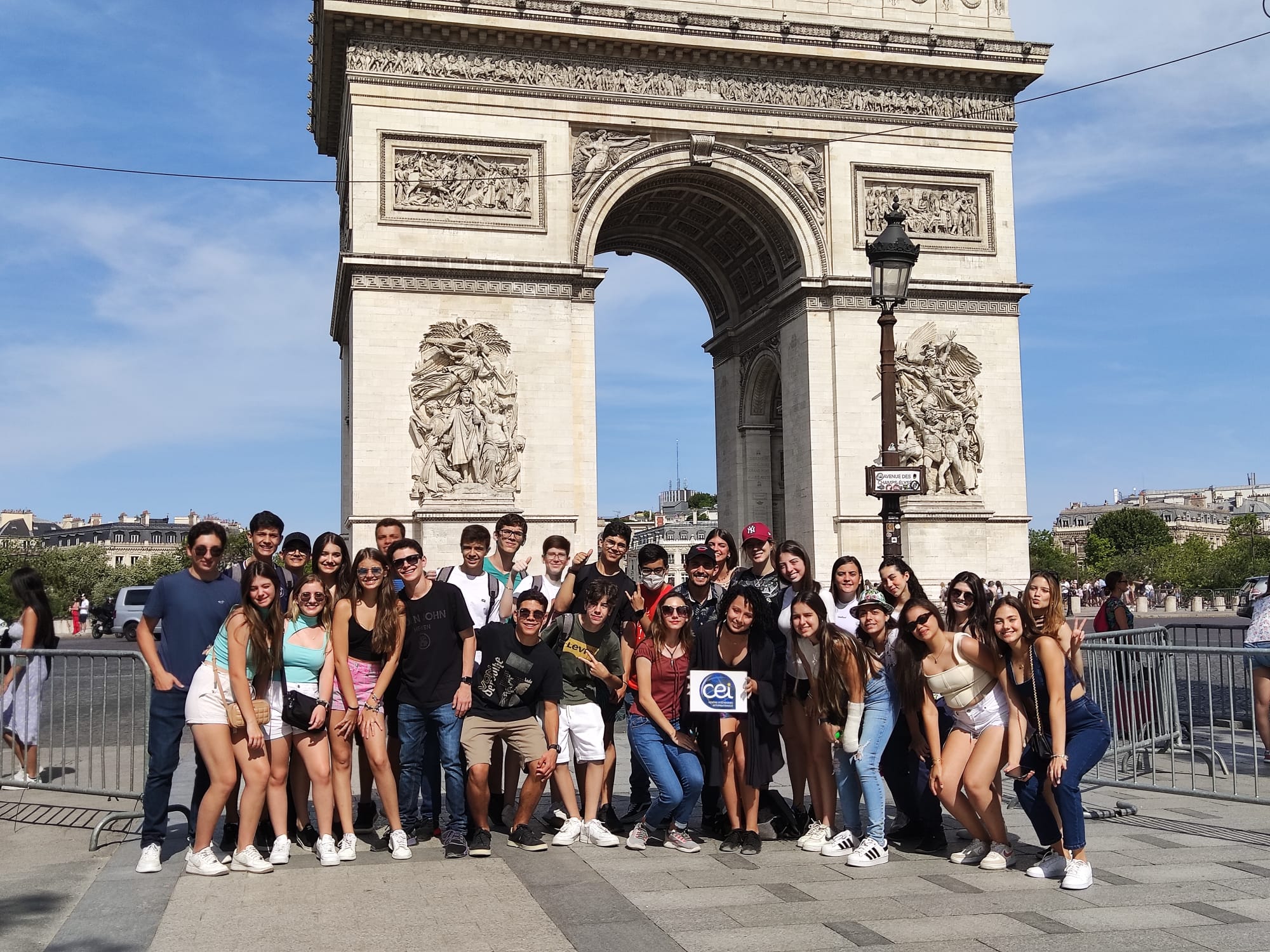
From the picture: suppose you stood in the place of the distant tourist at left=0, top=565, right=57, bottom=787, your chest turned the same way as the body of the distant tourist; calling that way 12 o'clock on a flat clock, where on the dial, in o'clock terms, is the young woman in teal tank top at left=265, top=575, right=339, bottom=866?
The young woman in teal tank top is roughly at 8 o'clock from the distant tourist.

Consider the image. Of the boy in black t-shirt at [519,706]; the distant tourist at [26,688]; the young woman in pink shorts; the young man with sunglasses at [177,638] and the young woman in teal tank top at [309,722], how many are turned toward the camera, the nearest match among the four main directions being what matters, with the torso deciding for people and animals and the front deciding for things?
4

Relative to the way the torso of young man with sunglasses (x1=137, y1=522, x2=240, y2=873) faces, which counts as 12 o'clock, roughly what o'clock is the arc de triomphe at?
The arc de triomphe is roughly at 7 o'clock from the young man with sunglasses.

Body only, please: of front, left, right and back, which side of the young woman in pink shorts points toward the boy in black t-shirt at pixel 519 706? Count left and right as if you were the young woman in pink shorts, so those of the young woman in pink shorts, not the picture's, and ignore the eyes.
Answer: left

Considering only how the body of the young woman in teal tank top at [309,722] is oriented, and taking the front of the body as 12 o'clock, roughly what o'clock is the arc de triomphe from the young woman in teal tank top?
The arc de triomphe is roughly at 7 o'clock from the young woman in teal tank top.

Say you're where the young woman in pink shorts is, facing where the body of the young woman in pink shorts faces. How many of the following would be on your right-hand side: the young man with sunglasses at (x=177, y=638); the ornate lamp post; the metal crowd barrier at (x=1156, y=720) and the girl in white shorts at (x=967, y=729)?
1

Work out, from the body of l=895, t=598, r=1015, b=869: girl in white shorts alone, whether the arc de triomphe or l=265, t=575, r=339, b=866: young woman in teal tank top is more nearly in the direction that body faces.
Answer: the young woman in teal tank top

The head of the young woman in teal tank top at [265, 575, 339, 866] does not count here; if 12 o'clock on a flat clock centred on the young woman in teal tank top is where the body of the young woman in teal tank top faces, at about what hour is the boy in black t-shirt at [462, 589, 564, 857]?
The boy in black t-shirt is roughly at 9 o'clock from the young woman in teal tank top.

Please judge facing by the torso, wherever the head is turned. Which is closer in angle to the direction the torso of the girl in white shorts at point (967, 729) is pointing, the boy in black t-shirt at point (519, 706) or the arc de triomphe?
the boy in black t-shirt

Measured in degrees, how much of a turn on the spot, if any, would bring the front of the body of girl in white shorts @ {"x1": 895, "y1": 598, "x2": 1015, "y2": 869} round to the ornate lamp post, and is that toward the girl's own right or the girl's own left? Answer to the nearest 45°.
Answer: approximately 135° to the girl's own right

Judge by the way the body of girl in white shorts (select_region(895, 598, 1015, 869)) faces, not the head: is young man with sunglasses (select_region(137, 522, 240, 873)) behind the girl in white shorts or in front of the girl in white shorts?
in front

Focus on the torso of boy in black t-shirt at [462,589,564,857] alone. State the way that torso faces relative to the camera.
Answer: toward the camera

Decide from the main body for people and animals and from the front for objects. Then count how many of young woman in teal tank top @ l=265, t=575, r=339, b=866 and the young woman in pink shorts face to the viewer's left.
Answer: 0
